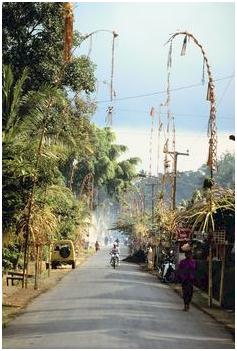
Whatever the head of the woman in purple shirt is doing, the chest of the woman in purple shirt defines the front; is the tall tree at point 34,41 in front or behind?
in front
